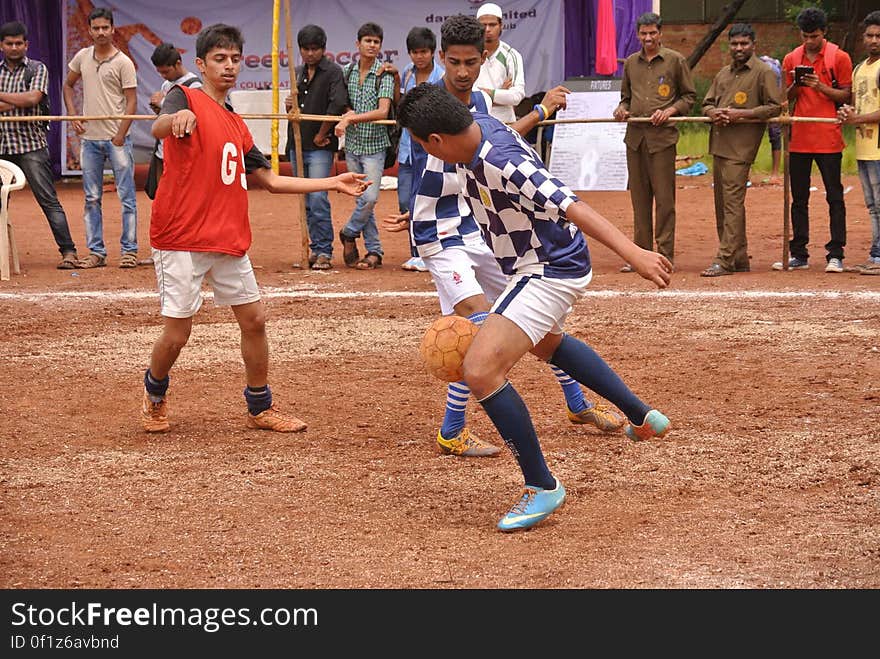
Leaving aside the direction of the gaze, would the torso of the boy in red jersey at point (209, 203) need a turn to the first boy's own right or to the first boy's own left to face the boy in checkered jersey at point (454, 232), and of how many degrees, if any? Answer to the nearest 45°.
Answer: approximately 45° to the first boy's own left

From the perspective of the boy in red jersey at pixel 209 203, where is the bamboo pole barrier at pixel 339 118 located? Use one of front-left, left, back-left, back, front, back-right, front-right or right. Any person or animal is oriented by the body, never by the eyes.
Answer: back-left

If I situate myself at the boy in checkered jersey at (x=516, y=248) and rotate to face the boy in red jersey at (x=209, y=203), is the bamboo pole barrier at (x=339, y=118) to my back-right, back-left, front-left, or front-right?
front-right

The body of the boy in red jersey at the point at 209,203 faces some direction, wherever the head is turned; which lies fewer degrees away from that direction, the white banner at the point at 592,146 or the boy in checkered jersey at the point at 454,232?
the boy in checkered jersey

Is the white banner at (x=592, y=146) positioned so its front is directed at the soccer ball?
yes

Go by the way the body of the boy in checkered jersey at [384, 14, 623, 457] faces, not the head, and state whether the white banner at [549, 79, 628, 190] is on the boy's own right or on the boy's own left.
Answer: on the boy's own left

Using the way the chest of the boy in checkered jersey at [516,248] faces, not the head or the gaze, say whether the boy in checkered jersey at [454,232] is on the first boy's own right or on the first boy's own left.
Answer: on the first boy's own right

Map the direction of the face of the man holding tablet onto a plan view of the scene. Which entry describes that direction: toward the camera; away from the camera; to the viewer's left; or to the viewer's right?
toward the camera

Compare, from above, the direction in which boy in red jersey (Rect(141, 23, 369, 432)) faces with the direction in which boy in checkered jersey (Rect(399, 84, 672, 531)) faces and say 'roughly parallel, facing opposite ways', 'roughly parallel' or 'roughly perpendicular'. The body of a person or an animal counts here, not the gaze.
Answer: roughly perpendicular

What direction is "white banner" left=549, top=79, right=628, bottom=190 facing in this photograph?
toward the camera
